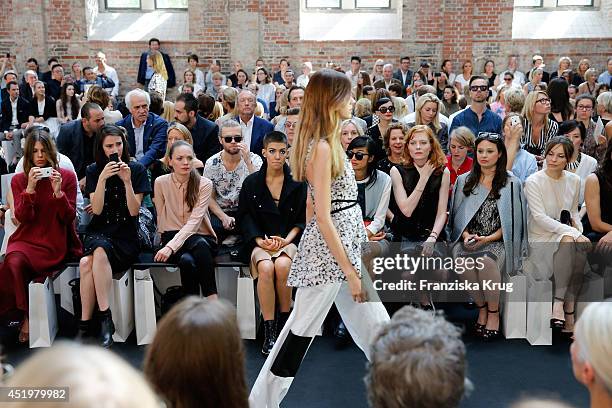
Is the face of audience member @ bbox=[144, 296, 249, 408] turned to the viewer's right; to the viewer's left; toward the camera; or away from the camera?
away from the camera

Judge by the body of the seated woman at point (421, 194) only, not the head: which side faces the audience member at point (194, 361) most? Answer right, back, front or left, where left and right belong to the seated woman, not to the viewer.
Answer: front

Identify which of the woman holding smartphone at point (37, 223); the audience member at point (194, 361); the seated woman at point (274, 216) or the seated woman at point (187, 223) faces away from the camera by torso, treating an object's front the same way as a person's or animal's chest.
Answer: the audience member

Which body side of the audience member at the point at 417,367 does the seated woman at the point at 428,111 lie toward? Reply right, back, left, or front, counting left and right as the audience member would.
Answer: front

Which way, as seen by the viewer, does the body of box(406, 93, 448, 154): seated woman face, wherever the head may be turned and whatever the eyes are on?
toward the camera

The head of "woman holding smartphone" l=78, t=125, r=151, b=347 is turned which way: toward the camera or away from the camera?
toward the camera

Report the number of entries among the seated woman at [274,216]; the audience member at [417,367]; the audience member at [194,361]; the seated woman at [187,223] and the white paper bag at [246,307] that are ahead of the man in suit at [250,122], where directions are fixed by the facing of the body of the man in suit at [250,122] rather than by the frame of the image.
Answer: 5

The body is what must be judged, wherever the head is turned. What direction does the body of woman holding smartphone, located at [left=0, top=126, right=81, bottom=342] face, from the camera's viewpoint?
toward the camera

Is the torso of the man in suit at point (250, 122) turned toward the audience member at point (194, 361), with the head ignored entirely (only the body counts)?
yes

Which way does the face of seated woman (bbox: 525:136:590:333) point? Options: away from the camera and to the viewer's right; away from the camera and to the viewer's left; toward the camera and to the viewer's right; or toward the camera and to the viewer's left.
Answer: toward the camera and to the viewer's left

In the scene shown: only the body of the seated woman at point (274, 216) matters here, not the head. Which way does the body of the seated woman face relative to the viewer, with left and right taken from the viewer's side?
facing the viewer

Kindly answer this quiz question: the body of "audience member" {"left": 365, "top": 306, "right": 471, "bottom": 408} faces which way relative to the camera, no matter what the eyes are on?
away from the camera

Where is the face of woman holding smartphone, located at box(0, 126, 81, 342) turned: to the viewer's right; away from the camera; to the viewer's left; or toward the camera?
toward the camera

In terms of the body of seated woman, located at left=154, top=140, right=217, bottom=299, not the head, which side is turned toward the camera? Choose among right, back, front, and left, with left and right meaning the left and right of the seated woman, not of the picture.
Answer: front

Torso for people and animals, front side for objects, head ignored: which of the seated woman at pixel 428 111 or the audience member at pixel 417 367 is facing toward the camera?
the seated woman

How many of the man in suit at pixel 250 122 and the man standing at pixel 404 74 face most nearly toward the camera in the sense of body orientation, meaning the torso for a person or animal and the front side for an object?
2

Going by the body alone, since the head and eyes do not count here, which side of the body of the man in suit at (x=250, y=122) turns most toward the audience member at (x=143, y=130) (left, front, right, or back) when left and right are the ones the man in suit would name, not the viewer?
right

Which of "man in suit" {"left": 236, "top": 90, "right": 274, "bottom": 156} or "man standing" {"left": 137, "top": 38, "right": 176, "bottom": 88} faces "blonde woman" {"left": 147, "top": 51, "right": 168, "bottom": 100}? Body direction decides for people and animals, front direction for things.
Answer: the man standing

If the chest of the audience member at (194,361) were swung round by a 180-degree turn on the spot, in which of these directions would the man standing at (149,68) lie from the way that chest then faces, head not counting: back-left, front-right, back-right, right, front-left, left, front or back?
back
